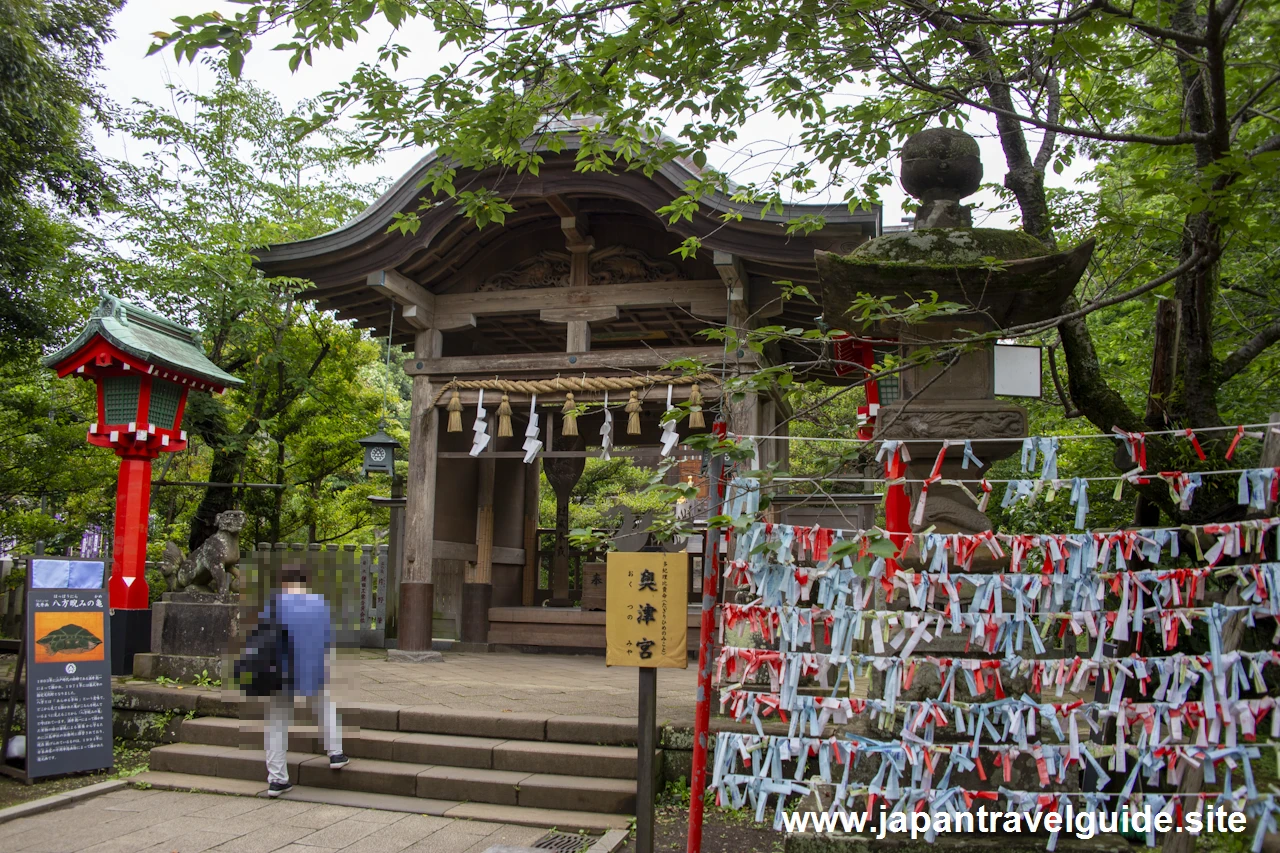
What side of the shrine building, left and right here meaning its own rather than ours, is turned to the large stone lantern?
front

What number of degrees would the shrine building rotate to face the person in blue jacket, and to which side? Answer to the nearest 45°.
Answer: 0° — it already faces them

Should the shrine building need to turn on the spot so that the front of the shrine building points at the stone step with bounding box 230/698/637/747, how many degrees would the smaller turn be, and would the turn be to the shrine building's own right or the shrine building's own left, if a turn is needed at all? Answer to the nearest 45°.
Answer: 0° — it already faces it

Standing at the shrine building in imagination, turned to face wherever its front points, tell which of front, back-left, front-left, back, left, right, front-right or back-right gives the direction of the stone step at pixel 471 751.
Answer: front

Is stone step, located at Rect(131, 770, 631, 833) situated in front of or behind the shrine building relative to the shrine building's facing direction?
in front

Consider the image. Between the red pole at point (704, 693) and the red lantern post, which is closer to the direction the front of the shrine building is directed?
the red pole

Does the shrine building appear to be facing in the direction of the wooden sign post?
yes

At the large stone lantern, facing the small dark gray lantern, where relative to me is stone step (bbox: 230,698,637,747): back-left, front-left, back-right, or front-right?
front-left
